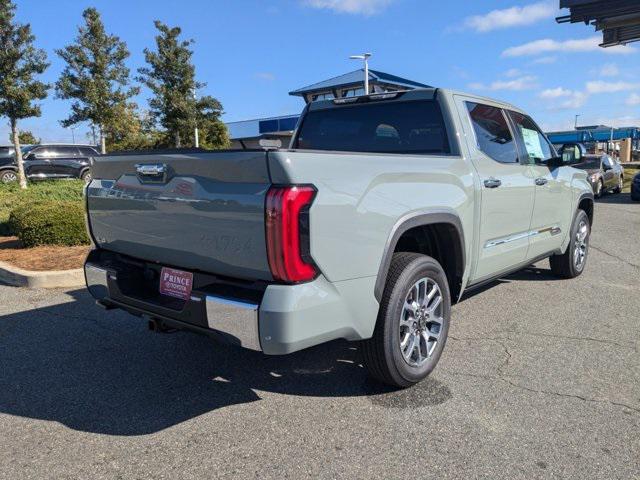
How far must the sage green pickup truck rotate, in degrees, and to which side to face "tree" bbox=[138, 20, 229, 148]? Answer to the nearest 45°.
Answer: approximately 45° to its left

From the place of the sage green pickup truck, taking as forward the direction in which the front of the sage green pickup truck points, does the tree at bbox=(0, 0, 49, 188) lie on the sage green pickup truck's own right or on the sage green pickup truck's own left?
on the sage green pickup truck's own left

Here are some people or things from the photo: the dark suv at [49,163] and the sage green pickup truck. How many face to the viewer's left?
1

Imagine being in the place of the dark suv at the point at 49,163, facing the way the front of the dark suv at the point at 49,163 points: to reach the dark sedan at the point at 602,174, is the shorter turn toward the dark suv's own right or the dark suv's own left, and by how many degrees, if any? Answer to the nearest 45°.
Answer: approximately 135° to the dark suv's own left

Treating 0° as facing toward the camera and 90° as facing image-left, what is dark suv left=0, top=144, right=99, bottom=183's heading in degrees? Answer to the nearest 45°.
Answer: approximately 90°
